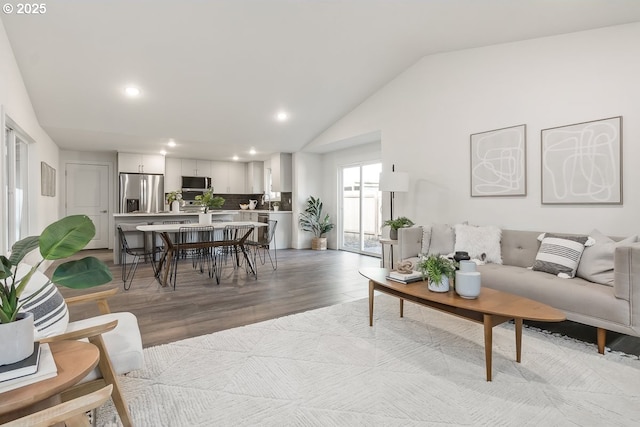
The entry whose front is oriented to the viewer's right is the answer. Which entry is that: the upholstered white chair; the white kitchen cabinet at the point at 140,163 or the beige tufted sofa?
the upholstered white chair

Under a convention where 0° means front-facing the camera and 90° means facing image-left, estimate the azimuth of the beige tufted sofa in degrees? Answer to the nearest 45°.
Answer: approximately 45°

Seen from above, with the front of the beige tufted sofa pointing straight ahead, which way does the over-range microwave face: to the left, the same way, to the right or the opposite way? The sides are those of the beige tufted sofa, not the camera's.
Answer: to the left

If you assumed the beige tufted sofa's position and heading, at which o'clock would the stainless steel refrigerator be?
The stainless steel refrigerator is roughly at 2 o'clock from the beige tufted sofa.

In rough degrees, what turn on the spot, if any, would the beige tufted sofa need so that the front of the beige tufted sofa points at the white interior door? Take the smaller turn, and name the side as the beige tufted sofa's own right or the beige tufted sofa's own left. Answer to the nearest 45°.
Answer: approximately 45° to the beige tufted sofa's own right

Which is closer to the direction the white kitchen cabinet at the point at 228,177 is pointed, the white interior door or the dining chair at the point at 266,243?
the dining chair

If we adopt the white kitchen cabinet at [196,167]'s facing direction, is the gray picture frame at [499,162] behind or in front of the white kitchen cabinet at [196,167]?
in front

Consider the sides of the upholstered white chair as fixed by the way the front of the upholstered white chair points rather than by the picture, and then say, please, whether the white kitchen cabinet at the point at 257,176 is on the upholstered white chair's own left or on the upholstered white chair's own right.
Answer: on the upholstered white chair's own left

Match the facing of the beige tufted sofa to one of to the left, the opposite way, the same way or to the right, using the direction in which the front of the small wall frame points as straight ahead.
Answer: the opposite way

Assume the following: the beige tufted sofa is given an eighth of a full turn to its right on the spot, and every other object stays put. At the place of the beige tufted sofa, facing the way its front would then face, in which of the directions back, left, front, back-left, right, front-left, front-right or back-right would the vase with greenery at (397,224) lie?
front-right

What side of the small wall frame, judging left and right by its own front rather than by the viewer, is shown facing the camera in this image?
right

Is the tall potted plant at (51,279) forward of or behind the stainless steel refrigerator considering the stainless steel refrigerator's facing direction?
forward
